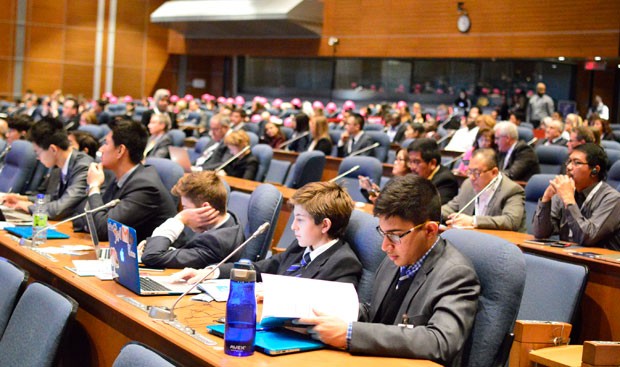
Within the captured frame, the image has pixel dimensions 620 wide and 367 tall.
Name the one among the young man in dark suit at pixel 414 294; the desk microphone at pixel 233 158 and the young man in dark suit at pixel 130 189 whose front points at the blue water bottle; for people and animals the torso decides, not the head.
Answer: the young man in dark suit at pixel 414 294

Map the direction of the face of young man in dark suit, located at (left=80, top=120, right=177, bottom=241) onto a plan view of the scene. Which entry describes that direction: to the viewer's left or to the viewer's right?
to the viewer's left

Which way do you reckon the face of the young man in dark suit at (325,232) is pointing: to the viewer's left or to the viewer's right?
to the viewer's left

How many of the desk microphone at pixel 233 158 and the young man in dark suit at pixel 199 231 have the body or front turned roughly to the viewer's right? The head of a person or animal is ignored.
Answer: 1

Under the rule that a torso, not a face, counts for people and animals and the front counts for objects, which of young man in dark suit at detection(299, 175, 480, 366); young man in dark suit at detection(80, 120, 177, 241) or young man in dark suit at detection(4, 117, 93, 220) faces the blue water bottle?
young man in dark suit at detection(299, 175, 480, 366)

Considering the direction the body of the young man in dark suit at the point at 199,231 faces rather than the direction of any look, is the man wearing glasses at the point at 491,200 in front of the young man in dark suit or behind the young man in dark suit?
behind

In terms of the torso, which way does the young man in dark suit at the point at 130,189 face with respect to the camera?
to the viewer's left

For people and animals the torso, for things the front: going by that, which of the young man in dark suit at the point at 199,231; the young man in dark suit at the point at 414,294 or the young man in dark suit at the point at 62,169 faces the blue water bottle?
the young man in dark suit at the point at 414,294

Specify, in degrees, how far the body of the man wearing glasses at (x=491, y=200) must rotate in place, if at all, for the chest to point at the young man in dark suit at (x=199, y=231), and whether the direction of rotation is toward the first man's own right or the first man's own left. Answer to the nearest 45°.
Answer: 0° — they already face them

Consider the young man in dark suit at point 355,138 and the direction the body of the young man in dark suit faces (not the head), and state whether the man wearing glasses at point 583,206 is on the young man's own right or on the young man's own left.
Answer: on the young man's own left

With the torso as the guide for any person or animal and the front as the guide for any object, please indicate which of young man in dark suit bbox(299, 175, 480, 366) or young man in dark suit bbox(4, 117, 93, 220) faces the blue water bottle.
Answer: young man in dark suit bbox(299, 175, 480, 366)

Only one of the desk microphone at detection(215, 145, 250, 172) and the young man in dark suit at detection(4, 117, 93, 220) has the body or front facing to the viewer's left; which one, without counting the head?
the young man in dark suit

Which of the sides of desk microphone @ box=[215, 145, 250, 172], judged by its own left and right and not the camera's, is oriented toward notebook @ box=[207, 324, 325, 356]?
right
